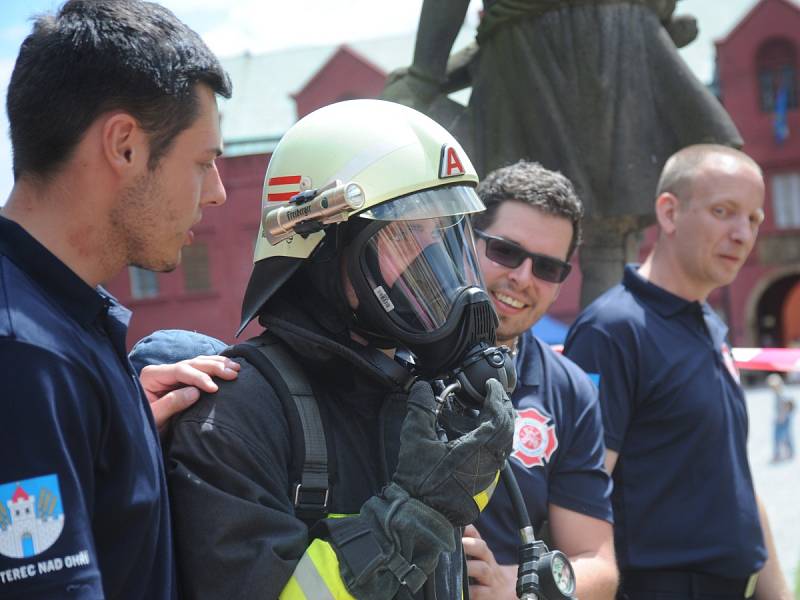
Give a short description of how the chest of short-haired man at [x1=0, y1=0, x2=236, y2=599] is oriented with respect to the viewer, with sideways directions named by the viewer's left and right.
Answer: facing to the right of the viewer

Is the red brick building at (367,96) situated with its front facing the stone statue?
yes

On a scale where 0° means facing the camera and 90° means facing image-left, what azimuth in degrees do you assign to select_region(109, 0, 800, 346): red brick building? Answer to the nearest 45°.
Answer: approximately 0°

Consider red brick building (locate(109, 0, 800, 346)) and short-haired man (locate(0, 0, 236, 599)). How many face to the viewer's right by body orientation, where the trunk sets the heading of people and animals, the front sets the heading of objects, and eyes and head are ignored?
1

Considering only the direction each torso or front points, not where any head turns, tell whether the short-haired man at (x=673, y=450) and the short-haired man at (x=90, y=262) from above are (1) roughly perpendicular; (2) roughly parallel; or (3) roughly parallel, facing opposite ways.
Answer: roughly perpendicular

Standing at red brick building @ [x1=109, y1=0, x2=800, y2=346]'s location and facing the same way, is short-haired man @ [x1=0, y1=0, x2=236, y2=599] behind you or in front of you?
in front

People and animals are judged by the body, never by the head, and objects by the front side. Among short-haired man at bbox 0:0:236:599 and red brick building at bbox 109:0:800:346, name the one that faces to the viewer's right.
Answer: the short-haired man

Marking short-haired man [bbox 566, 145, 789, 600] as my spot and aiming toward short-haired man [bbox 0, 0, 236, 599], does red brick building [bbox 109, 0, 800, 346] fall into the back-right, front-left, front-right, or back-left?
back-right

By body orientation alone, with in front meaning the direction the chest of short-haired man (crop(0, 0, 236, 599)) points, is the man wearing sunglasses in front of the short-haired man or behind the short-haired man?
in front

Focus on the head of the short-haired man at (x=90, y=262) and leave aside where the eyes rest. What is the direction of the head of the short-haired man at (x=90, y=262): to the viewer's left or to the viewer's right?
to the viewer's right

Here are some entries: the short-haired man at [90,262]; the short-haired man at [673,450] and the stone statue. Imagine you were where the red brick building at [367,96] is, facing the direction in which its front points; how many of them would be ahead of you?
3

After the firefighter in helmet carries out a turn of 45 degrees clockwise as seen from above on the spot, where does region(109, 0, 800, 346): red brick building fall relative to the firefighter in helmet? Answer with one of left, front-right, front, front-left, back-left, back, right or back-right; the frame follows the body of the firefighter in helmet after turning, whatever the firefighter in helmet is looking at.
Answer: back

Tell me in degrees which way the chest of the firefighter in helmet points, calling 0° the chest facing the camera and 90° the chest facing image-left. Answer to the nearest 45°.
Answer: approximately 315°

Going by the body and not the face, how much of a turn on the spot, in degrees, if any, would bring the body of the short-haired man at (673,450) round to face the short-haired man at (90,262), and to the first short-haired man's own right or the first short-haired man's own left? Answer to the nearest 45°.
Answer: approximately 90° to the first short-haired man's own right
